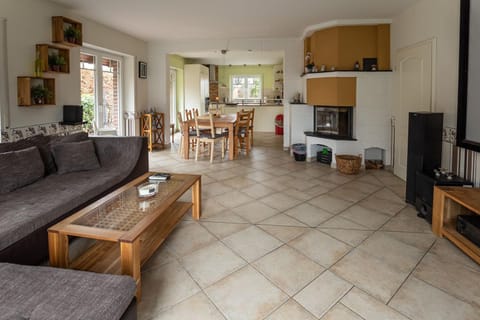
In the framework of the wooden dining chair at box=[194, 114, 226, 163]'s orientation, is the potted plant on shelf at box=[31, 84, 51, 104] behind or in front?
behind

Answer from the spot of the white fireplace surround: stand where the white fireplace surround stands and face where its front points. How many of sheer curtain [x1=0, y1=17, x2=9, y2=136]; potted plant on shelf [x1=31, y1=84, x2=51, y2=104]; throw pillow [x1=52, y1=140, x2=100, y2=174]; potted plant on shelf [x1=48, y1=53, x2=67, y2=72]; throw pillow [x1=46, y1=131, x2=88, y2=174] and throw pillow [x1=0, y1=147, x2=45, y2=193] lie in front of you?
6

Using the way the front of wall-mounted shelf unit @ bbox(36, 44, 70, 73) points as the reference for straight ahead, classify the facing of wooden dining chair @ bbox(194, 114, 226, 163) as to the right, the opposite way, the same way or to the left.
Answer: to the left

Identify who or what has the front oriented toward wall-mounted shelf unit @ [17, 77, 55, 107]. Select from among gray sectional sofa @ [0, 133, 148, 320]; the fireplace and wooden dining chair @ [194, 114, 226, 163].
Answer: the fireplace

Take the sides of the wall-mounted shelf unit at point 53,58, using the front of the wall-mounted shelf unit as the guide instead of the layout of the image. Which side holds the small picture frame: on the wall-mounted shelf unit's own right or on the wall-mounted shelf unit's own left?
on the wall-mounted shelf unit's own left

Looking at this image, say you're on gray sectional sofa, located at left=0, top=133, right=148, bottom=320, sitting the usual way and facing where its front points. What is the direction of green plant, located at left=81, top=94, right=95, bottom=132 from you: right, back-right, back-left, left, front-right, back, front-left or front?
back-left

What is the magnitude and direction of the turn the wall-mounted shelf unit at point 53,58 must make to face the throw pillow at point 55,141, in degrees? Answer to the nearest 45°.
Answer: approximately 45° to its right

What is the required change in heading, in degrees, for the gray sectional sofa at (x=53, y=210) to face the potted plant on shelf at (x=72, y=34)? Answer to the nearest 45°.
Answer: approximately 135° to its left
